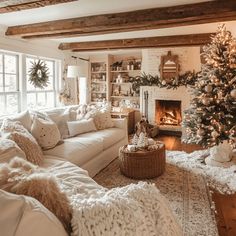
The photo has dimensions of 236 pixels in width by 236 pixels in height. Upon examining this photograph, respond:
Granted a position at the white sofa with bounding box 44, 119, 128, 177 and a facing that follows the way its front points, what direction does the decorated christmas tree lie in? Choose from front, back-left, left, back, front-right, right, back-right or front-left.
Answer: front-left

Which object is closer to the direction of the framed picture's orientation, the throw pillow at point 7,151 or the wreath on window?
the throw pillow

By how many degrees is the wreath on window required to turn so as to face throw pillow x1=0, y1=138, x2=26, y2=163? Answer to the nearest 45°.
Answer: approximately 45° to its right

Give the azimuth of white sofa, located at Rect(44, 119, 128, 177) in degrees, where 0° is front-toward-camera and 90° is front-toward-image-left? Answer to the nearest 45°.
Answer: approximately 315°

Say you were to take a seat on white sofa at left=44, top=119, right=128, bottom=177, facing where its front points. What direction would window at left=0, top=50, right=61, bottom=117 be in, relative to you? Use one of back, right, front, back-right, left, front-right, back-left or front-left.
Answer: back

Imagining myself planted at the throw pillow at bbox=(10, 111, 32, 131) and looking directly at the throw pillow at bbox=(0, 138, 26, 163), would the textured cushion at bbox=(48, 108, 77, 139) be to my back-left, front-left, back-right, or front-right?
back-left

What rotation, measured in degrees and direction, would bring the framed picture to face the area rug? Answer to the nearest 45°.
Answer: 0° — it already faces it

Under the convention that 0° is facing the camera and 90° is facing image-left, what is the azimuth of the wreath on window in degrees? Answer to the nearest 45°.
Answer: approximately 315°

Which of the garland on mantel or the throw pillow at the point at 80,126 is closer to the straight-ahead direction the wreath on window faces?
the throw pillow

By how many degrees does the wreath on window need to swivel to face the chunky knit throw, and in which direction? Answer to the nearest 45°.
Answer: approximately 45° to its right

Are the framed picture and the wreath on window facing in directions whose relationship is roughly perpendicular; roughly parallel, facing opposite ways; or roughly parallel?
roughly perpendicular
